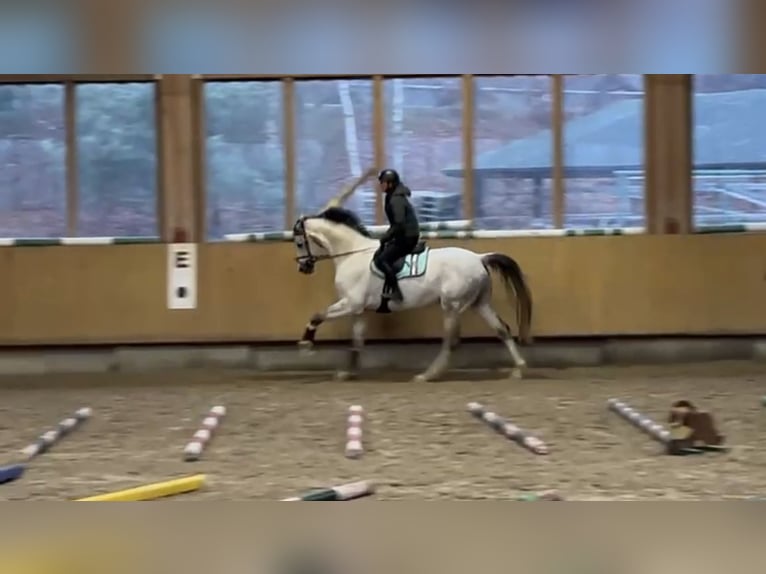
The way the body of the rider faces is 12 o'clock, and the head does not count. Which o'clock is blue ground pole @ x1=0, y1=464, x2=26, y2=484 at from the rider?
The blue ground pole is roughly at 10 o'clock from the rider.

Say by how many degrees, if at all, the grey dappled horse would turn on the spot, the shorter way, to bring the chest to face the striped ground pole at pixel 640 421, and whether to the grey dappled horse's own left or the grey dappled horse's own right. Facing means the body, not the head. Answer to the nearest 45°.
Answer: approximately 135° to the grey dappled horse's own left

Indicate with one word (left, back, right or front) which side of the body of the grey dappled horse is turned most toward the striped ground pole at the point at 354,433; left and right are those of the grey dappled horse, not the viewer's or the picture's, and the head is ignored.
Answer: left

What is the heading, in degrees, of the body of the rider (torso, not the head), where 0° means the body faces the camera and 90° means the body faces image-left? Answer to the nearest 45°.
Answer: approximately 90°

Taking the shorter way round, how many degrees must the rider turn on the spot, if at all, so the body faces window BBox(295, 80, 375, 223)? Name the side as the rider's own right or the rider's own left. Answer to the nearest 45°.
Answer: approximately 45° to the rider's own right

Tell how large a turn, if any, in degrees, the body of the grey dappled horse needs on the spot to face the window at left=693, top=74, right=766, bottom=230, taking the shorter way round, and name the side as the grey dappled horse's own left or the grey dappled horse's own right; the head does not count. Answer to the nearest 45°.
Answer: approximately 180°

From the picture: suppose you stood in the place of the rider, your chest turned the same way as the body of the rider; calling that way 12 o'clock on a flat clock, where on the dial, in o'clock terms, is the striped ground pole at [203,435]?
The striped ground pole is roughly at 10 o'clock from the rider.

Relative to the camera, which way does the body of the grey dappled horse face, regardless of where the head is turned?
to the viewer's left

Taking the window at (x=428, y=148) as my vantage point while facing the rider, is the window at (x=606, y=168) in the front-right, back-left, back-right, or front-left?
back-left

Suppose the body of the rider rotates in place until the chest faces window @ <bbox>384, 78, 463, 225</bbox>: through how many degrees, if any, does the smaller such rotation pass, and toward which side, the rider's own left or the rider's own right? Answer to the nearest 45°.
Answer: approximately 90° to the rider's own right
